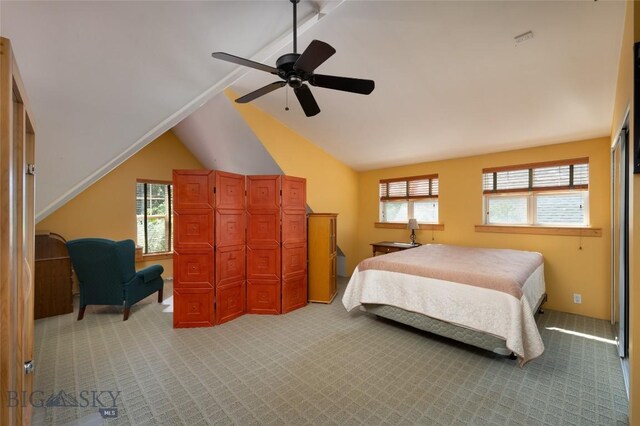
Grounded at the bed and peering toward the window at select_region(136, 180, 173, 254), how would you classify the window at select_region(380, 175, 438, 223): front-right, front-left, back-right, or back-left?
front-right

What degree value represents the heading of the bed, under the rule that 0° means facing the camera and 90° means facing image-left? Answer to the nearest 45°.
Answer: approximately 45°

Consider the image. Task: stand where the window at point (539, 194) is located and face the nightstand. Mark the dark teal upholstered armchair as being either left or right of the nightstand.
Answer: left

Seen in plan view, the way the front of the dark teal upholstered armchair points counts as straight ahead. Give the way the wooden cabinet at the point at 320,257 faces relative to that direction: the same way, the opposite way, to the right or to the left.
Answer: to the right

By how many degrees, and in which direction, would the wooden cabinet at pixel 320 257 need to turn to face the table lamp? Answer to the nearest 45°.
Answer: approximately 45° to its left
